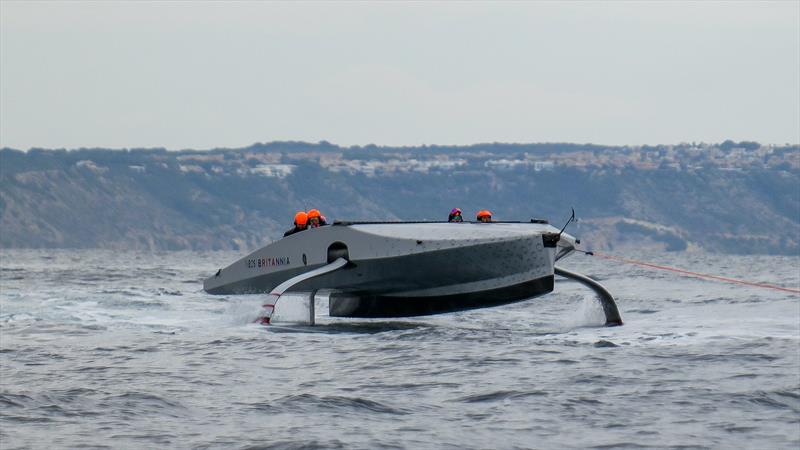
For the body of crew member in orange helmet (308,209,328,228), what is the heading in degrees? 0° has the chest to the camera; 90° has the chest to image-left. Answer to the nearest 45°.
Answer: approximately 315°
